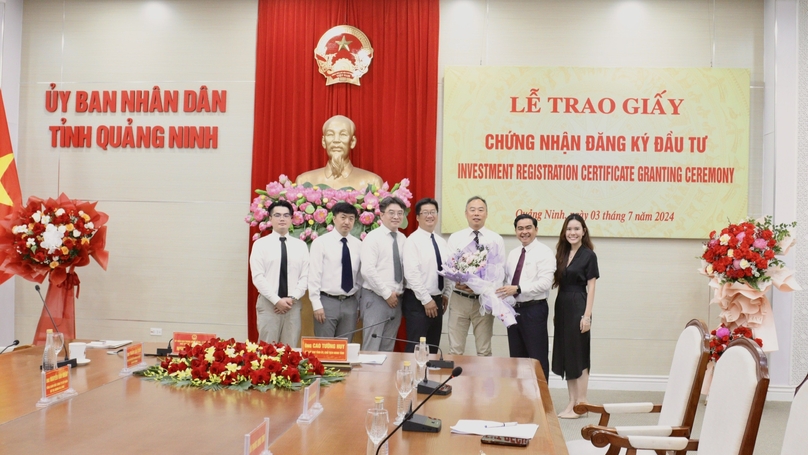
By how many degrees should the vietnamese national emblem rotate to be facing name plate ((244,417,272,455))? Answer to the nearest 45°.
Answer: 0° — it already faces it

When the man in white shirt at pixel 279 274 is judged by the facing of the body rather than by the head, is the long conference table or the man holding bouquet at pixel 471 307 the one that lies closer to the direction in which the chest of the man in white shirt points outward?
the long conference table

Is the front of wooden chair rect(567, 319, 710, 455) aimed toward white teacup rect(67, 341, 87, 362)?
yes

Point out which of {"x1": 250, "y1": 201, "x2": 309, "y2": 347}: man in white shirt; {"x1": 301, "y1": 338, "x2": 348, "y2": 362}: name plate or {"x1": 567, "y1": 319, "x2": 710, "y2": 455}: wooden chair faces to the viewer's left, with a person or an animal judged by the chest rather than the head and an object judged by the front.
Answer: the wooden chair

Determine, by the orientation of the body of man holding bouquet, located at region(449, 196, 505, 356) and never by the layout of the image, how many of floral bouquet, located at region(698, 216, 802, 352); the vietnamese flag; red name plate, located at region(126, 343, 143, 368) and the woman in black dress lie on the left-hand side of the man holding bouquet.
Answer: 2

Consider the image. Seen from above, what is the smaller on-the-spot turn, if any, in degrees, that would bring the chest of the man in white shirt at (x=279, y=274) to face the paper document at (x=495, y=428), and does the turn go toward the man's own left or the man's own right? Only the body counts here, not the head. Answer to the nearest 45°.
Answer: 0° — they already face it

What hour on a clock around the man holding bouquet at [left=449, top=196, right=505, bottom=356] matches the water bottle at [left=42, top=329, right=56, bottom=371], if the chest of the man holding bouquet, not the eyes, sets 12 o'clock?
The water bottle is roughly at 1 o'clock from the man holding bouquet.

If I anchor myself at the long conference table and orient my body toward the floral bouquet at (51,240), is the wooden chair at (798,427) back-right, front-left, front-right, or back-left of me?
back-right

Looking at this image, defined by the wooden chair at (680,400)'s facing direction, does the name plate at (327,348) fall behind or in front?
in front

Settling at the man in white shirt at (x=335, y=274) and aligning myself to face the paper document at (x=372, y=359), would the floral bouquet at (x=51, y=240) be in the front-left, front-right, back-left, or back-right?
back-right
